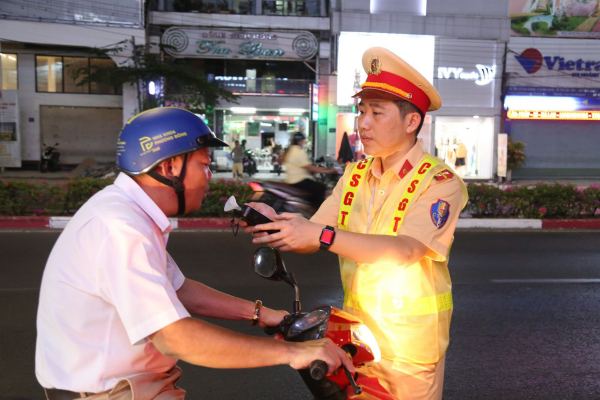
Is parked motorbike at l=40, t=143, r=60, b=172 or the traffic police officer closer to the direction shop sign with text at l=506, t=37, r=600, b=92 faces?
the traffic police officer

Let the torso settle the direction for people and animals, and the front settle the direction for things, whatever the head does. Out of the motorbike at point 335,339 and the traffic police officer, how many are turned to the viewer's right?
1

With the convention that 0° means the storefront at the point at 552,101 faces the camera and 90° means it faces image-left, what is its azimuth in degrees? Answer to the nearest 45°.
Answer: approximately 0°

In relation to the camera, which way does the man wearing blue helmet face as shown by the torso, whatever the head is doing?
to the viewer's right

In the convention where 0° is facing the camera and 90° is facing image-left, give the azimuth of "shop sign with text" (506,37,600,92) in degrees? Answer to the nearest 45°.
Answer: approximately 0°

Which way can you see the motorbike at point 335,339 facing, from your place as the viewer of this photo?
facing to the right of the viewer

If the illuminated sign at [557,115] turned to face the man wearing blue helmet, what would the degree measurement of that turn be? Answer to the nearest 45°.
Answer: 0° — it already faces them

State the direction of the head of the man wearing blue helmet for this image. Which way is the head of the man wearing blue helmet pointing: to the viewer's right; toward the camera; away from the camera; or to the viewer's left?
to the viewer's right

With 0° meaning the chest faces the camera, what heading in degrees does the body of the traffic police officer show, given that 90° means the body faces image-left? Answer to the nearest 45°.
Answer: approximately 45°

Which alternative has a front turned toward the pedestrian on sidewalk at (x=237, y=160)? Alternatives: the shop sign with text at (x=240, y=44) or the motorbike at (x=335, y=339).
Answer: the shop sign with text
